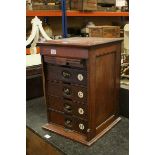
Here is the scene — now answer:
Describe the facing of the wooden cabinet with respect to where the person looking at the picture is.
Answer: facing the viewer and to the left of the viewer

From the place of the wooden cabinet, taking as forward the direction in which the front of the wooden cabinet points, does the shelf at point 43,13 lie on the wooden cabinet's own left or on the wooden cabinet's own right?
on the wooden cabinet's own right
